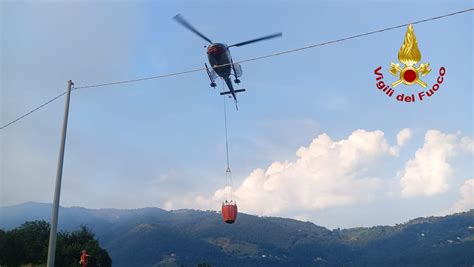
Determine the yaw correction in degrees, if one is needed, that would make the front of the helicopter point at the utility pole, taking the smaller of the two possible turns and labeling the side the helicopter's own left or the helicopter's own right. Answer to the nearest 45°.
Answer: approximately 45° to the helicopter's own right

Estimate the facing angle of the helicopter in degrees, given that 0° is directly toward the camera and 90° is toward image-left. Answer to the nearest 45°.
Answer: approximately 0°
